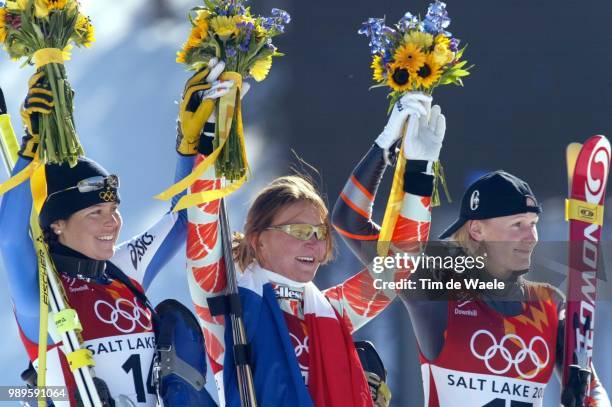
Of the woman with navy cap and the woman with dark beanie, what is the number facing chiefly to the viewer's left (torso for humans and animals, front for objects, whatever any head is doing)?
0

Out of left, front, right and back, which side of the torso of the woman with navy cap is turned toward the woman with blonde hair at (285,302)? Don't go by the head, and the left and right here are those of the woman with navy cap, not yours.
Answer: right

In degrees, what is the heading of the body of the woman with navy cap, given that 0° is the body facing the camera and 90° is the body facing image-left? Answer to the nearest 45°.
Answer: approximately 315°

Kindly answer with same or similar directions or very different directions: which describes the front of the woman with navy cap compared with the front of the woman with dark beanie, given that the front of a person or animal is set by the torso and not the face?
same or similar directions

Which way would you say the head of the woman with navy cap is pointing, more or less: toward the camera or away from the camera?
toward the camera

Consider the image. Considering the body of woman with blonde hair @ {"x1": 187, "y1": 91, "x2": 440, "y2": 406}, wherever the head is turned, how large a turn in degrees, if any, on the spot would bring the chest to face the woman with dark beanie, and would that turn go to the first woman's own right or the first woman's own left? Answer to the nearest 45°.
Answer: approximately 135° to the first woman's own right

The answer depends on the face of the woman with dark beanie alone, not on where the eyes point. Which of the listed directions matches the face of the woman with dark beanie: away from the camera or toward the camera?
toward the camera

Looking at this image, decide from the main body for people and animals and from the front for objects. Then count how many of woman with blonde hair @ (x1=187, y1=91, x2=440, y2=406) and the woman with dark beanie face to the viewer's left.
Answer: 0

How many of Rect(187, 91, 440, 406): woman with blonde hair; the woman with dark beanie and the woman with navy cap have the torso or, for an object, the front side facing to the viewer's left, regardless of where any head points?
0

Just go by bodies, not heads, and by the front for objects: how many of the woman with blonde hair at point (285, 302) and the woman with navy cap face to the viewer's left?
0

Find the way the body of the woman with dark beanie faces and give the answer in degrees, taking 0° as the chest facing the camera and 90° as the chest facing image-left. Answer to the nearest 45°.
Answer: approximately 315°

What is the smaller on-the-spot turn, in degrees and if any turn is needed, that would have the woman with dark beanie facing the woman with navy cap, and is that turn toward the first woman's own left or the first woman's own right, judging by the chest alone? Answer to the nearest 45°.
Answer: approximately 45° to the first woman's own left

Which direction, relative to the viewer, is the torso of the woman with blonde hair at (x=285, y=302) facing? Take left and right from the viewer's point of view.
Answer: facing the viewer and to the right of the viewer

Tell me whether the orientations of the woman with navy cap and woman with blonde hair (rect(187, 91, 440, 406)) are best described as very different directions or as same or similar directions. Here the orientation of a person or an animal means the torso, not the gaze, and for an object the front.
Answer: same or similar directions

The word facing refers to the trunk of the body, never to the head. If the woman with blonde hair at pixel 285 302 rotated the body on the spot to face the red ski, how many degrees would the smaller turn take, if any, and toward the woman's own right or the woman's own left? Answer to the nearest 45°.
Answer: approximately 45° to the woman's own left
